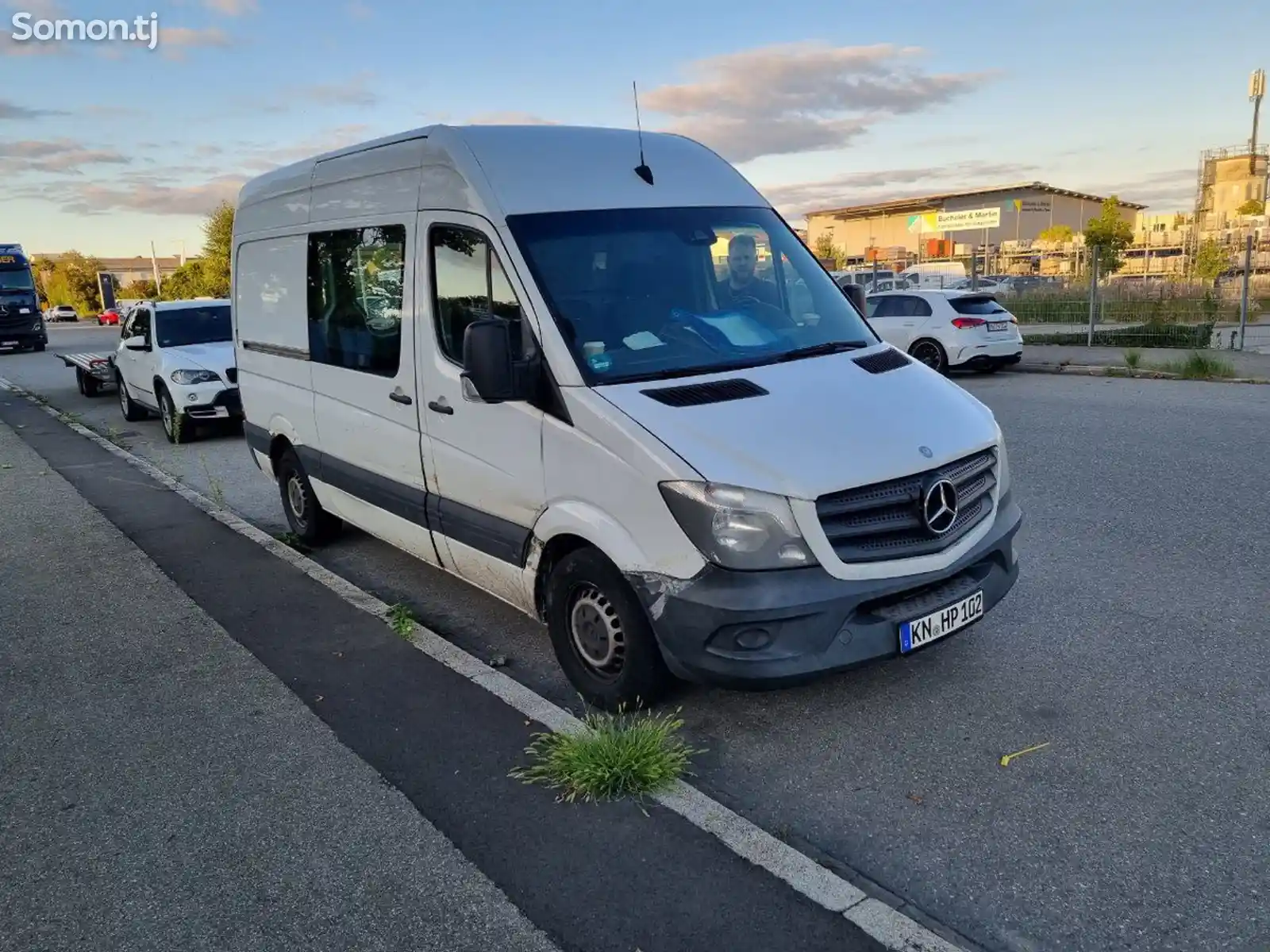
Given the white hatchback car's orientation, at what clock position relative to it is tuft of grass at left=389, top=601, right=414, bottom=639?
The tuft of grass is roughly at 8 o'clock from the white hatchback car.

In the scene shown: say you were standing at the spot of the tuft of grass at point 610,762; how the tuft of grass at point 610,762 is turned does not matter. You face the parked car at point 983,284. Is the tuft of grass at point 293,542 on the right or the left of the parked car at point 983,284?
left

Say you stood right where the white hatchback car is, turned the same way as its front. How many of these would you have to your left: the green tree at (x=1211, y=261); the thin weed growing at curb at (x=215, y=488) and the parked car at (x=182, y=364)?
2

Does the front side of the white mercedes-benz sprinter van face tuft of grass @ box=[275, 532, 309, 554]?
no

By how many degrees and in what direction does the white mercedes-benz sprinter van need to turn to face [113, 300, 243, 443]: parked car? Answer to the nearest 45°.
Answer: approximately 180°

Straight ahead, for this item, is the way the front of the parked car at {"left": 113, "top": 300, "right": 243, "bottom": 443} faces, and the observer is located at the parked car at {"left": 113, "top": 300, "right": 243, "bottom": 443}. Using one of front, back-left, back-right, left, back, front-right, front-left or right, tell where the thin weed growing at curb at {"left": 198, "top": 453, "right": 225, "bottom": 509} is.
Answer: front-right

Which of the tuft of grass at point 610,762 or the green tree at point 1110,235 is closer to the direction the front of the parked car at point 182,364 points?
the tuft of grass

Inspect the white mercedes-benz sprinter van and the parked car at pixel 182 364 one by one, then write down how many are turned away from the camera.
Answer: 0

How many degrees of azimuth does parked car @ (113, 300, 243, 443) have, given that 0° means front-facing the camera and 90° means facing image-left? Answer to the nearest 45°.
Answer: approximately 315°

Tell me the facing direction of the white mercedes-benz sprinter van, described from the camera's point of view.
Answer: facing the viewer and to the right of the viewer

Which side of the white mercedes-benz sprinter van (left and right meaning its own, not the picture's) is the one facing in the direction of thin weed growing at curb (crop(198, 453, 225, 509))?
back

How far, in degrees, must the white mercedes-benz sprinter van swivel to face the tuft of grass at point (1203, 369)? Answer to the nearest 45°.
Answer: approximately 90° to its left

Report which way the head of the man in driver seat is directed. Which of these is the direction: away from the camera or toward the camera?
toward the camera
